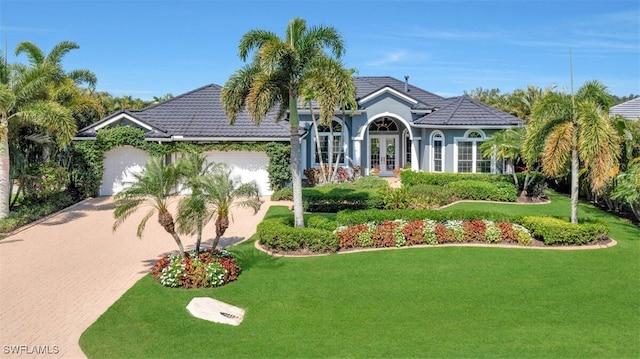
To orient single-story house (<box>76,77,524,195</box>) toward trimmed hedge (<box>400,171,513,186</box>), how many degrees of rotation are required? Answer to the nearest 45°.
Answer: approximately 45° to its left

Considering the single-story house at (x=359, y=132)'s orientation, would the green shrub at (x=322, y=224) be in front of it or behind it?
in front

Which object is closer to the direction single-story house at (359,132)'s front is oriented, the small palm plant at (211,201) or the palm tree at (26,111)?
the small palm plant

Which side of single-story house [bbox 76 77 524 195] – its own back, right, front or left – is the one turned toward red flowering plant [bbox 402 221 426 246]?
front

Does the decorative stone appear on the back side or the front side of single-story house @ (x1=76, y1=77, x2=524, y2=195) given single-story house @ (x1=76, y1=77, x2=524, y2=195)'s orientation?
on the front side

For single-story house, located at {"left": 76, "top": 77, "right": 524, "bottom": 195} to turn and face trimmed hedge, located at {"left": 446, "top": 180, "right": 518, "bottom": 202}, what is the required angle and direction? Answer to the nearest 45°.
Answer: approximately 45° to its left

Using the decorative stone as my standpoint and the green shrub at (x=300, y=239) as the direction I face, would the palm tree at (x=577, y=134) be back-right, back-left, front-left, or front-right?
front-right

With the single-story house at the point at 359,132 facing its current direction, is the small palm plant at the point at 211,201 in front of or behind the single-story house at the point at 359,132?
in front

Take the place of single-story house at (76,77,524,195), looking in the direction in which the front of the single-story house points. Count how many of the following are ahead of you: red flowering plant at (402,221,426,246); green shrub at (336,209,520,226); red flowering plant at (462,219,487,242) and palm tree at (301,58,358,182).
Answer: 4

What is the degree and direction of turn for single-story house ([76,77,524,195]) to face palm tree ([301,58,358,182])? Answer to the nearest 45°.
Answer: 0° — it already faces it

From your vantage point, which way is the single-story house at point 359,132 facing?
toward the camera
